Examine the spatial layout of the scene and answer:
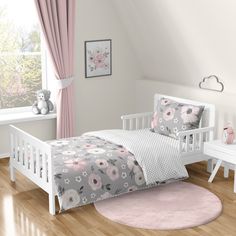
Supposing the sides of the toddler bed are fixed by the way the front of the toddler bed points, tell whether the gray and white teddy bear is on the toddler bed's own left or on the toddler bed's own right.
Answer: on the toddler bed's own right

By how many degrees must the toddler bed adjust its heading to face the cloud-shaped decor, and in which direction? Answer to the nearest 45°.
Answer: approximately 180°

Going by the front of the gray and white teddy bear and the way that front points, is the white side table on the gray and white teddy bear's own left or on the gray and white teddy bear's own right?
on the gray and white teddy bear's own left

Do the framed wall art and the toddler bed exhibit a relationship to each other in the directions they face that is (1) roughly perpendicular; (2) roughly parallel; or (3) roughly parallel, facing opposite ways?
roughly perpendicular

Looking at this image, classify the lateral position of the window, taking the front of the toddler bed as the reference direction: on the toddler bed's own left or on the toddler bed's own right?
on the toddler bed's own right

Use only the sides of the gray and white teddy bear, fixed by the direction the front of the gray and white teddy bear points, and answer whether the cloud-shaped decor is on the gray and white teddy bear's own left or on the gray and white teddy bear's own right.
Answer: on the gray and white teddy bear's own left

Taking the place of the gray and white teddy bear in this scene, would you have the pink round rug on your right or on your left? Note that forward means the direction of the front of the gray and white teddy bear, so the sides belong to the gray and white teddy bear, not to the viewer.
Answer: on your left

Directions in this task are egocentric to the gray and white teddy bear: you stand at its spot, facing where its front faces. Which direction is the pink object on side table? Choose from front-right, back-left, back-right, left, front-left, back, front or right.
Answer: left

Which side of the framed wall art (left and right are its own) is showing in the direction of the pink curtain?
right
